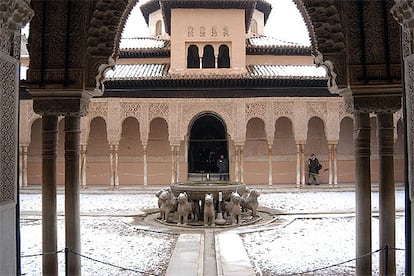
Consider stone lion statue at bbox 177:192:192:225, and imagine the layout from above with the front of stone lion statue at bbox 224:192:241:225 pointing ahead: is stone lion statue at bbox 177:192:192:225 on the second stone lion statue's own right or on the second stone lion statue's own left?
on the second stone lion statue's own right

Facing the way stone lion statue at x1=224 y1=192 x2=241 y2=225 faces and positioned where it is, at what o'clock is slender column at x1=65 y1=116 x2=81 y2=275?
The slender column is roughly at 2 o'clock from the stone lion statue.

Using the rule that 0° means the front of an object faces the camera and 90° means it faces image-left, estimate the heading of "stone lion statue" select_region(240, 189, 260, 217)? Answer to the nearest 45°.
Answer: approximately 315°

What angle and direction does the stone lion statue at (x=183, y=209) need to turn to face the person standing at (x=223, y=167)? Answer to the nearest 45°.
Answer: approximately 135° to its right

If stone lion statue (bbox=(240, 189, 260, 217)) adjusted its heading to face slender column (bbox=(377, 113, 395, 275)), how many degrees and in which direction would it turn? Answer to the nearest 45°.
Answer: approximately 45° to its right

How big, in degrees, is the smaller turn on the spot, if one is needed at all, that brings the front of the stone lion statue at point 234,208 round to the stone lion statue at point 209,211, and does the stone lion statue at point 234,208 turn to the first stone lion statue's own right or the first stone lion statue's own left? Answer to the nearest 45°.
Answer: approximately 90° to the first stone lion statue's own right

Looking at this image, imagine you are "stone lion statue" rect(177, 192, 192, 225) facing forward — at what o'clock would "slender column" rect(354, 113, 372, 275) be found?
The slender column is roughly at 10 o'clock from the stone lion statue.

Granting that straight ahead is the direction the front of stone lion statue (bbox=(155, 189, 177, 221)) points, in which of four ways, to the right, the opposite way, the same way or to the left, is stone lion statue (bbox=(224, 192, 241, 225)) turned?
to the left

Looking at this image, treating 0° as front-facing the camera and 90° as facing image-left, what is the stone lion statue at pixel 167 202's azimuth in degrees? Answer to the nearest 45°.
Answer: approximately 45°

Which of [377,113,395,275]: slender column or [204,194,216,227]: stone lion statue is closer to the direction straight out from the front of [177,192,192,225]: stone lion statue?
the slender column

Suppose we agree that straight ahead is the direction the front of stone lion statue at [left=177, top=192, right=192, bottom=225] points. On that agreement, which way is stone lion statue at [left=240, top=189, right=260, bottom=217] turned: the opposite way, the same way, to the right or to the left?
to the left

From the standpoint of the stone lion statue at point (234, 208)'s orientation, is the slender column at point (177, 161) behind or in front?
behind
